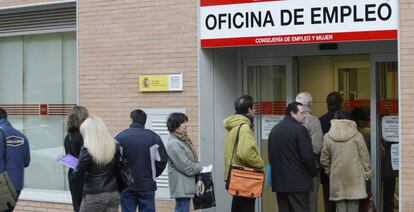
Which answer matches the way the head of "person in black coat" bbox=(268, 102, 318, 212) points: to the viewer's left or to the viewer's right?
to the viewer's right

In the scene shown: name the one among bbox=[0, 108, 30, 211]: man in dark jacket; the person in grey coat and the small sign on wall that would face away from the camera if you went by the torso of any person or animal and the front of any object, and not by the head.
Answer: the man in dark jacket

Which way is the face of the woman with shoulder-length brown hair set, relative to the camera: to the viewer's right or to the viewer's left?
to the viewer's right

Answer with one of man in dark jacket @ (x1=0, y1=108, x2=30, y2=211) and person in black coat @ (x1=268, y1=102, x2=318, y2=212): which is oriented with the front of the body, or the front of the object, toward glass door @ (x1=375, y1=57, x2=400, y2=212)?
the person in black coat

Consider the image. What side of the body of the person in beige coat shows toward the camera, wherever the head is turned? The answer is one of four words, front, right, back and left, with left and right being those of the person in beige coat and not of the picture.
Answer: back

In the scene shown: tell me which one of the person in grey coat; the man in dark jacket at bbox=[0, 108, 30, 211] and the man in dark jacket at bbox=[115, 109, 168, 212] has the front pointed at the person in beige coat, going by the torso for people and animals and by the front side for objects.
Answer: the person in grey coat

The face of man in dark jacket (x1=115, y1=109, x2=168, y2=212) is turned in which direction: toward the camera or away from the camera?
away from the camera

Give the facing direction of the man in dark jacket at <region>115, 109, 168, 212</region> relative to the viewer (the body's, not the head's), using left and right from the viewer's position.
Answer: facing away from the viewer

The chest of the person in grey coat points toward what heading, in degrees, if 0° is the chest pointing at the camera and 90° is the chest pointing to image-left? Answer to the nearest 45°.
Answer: approximately 270°
